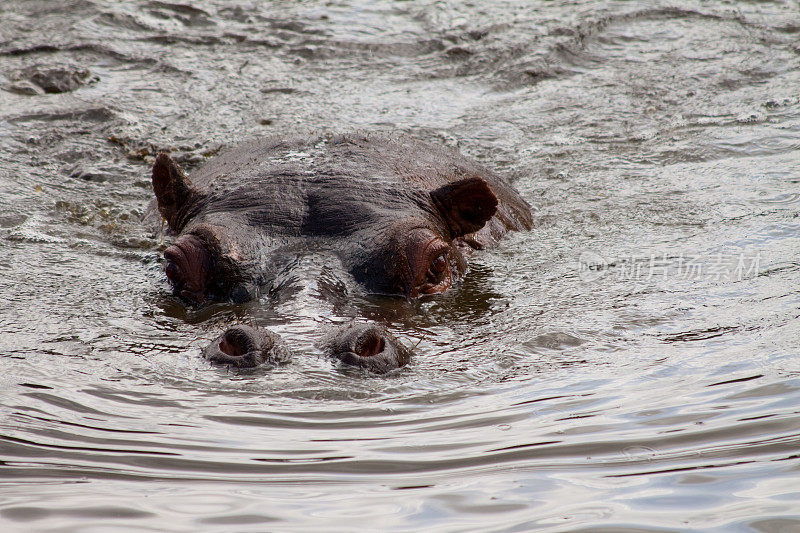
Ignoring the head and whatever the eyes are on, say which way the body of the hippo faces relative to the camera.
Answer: toward the camera
